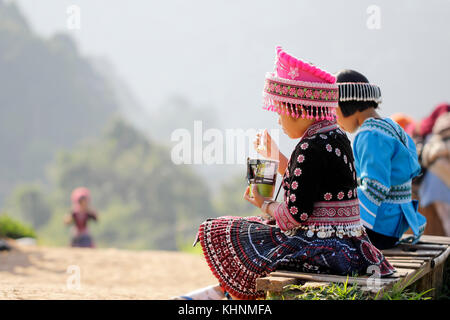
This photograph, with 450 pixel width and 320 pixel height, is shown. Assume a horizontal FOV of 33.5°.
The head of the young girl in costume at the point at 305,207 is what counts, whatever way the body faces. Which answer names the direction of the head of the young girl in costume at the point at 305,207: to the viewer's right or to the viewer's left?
to the viewer's left

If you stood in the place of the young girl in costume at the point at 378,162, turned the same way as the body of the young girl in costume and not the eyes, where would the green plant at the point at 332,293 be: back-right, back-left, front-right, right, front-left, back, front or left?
back-left

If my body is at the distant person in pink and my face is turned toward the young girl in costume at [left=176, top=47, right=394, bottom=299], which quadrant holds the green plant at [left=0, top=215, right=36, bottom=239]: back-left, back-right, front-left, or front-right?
back-right

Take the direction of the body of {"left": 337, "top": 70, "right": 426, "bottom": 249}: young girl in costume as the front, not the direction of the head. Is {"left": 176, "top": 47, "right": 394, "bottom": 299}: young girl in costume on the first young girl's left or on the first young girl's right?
on the first young girl's left

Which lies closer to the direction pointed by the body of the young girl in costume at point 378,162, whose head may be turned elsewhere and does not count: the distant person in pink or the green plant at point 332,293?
the distant person in pink

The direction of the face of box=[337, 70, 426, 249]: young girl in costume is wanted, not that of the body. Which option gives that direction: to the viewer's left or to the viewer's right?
to the viewer's left

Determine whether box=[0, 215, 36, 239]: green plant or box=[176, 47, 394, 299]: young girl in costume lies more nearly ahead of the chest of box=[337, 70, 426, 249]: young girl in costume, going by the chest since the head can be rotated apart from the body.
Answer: the green plant

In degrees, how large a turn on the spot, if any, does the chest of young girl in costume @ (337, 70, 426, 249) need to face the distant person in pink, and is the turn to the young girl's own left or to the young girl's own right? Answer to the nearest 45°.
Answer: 0° — they already face them
